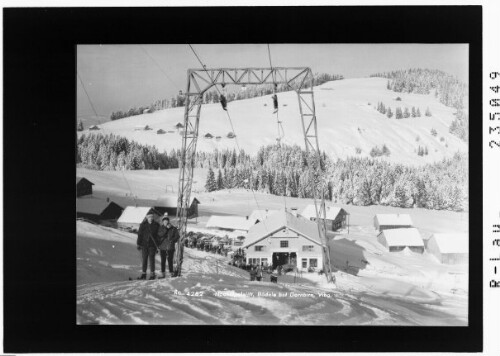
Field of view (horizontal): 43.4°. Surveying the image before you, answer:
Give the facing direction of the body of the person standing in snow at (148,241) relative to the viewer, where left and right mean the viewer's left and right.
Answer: facing the viewer

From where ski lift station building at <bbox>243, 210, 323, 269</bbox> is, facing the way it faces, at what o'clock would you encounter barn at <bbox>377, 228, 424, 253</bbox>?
The barn is roughly at 9 o'clock from the ski lift station building.

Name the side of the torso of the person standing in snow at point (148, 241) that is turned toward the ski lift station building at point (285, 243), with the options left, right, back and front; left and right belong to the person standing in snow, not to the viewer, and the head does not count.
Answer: back

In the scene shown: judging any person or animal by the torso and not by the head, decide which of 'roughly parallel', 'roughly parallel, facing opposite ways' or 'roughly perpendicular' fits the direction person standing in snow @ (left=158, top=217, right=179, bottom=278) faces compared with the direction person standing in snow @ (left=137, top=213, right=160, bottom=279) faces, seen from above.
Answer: roughly parallel

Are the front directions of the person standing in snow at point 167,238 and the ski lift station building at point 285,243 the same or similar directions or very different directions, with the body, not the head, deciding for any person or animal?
same or similar directions

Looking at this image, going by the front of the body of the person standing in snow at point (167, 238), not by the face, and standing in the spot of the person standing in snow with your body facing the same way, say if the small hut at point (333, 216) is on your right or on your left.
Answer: on your left

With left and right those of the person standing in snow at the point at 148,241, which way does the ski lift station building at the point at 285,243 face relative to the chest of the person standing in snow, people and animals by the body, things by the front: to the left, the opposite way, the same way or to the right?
the same way

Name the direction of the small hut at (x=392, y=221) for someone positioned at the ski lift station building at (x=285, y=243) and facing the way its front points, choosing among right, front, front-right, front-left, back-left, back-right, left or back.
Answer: left

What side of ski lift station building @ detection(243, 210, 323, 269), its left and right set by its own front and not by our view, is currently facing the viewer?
front
